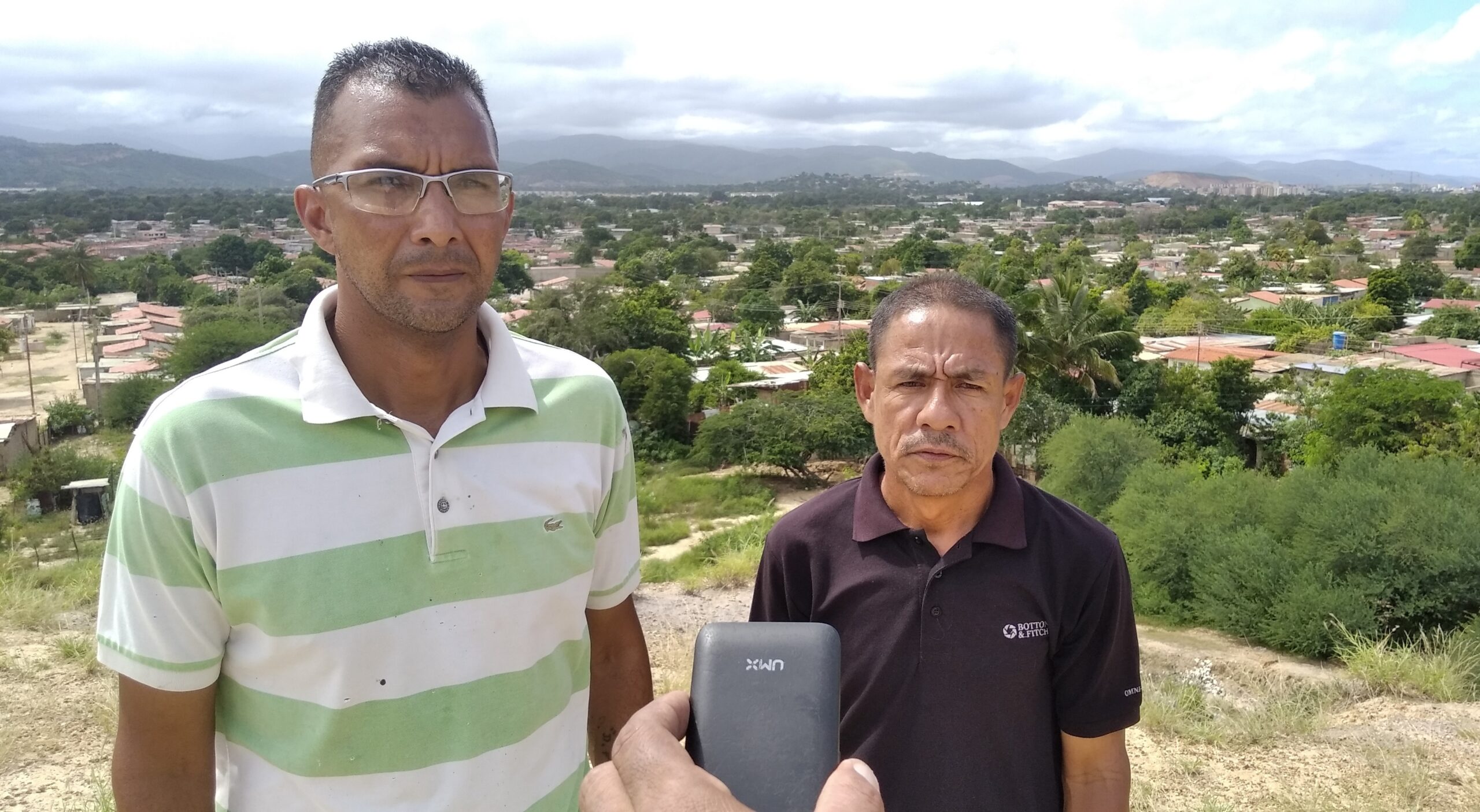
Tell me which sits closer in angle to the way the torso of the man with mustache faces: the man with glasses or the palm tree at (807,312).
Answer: the man with glasses

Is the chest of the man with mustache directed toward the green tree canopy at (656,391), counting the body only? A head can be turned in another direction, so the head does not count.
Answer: no

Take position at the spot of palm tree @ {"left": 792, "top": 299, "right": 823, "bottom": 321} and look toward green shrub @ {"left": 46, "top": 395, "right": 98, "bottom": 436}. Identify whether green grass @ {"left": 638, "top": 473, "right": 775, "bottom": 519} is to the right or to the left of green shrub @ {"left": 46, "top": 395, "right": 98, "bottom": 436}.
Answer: left

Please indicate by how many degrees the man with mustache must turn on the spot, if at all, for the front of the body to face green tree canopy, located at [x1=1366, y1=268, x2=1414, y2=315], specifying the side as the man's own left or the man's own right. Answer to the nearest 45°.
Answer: approximately 180°

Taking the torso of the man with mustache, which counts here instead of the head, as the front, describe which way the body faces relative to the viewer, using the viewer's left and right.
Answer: facing the viewer

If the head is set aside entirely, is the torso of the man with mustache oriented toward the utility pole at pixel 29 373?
no

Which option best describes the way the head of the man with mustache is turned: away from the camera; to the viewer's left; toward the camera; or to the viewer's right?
toward the camera

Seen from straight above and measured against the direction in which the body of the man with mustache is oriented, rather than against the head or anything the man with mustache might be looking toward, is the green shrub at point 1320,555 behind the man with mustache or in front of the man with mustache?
behind

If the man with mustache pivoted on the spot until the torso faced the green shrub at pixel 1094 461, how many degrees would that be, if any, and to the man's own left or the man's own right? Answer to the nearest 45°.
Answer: approximately 180°

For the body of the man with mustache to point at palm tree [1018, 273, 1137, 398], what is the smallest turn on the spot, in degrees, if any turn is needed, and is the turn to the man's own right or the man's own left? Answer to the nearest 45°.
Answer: approximately 180°

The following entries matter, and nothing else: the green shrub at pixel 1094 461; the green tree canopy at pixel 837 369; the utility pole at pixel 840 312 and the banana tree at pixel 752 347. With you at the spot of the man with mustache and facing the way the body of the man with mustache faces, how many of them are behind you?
4

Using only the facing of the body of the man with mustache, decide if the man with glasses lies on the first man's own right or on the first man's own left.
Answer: on the first man's own right

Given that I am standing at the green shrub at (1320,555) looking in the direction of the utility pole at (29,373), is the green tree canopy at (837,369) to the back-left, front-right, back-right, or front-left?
front-right

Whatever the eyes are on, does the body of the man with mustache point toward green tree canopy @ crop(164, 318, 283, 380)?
no
